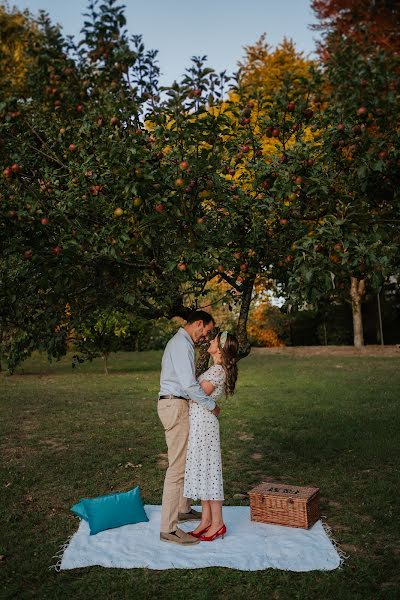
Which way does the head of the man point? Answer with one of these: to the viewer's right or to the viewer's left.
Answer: to the viewer's right

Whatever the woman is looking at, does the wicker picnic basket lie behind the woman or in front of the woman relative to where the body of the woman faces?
behind

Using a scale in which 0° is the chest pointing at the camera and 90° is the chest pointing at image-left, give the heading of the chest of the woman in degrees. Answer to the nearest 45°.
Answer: approximately 90°

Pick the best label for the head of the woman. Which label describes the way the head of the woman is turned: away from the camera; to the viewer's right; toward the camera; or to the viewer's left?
to the viewer's left

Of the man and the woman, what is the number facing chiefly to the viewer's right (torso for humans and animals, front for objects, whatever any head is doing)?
1

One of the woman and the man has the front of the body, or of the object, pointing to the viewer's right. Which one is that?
the man

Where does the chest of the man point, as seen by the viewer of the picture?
to the viewer's right

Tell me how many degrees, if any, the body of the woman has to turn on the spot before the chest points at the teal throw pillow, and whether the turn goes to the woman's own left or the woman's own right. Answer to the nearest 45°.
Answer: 0° — they already face it

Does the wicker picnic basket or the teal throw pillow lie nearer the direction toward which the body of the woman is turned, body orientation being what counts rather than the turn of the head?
the teal throw pillow

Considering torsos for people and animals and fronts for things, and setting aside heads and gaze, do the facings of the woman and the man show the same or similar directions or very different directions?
very different directions
